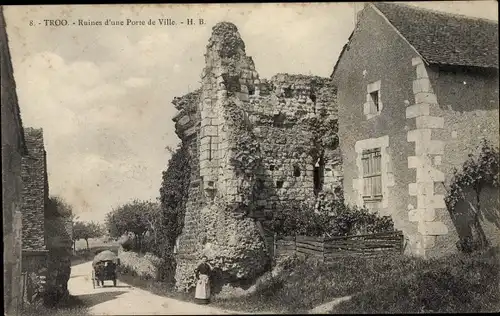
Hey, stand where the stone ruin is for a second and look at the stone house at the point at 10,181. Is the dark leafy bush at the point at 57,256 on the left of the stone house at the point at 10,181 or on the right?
right

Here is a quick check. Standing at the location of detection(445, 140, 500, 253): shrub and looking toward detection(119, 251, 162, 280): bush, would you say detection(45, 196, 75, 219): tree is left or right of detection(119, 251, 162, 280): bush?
left

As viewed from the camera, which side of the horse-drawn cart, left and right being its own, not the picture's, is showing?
front

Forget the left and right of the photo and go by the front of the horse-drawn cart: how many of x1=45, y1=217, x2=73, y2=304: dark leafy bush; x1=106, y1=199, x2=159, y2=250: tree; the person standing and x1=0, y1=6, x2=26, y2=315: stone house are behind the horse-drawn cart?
1

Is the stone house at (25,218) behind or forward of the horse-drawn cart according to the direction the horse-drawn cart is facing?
behind

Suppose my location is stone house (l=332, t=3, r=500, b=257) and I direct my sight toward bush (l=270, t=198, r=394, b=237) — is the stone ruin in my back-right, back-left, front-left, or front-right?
front-left

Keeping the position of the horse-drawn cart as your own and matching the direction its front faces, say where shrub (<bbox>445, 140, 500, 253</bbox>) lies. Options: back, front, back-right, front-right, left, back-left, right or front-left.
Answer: front-left

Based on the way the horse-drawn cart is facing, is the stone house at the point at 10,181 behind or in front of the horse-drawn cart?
behind

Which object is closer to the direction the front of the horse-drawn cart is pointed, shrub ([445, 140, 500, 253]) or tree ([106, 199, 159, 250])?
the shrub
